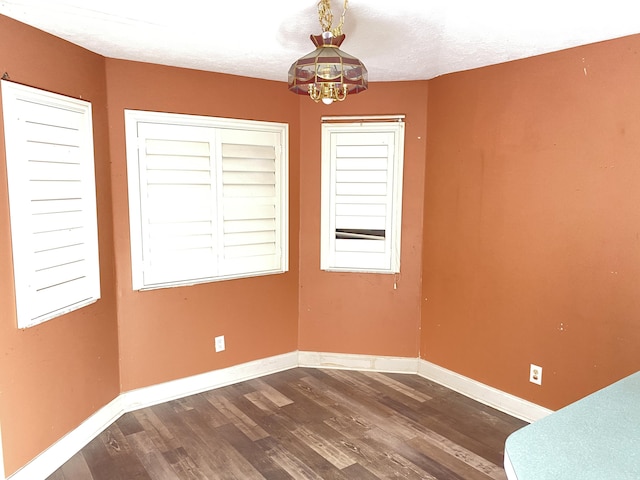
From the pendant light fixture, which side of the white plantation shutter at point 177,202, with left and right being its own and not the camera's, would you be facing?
front

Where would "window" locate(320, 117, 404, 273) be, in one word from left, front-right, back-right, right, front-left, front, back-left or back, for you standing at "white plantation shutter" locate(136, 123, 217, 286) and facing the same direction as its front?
front-left

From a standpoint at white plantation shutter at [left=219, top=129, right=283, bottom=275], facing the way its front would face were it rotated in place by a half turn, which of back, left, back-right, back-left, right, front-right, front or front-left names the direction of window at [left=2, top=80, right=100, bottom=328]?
left

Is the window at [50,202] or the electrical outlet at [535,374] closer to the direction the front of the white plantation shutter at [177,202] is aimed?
the electrical outlet

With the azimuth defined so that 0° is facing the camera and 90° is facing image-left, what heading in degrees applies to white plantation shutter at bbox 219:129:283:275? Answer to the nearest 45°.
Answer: approximately 315°

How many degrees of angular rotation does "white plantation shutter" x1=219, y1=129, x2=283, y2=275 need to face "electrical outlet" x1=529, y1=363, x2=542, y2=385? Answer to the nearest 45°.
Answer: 0° — it already faces it

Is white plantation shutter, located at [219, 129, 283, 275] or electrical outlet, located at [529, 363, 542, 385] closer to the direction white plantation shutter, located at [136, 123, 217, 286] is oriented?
the electrical outlet

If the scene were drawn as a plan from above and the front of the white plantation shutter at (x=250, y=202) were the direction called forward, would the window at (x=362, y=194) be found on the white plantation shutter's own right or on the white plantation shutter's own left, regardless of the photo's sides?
on the white plantation shutter's own left

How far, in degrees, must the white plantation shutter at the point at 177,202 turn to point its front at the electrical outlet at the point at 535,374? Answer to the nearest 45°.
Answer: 0° — it already faces it

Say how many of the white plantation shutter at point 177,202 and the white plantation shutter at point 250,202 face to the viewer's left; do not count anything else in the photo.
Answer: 0

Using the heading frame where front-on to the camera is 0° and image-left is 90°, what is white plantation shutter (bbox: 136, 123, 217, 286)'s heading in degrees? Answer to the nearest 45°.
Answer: approximately 315°

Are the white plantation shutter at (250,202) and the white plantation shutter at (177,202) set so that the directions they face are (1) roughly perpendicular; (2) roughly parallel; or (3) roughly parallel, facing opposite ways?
roughly parallel
